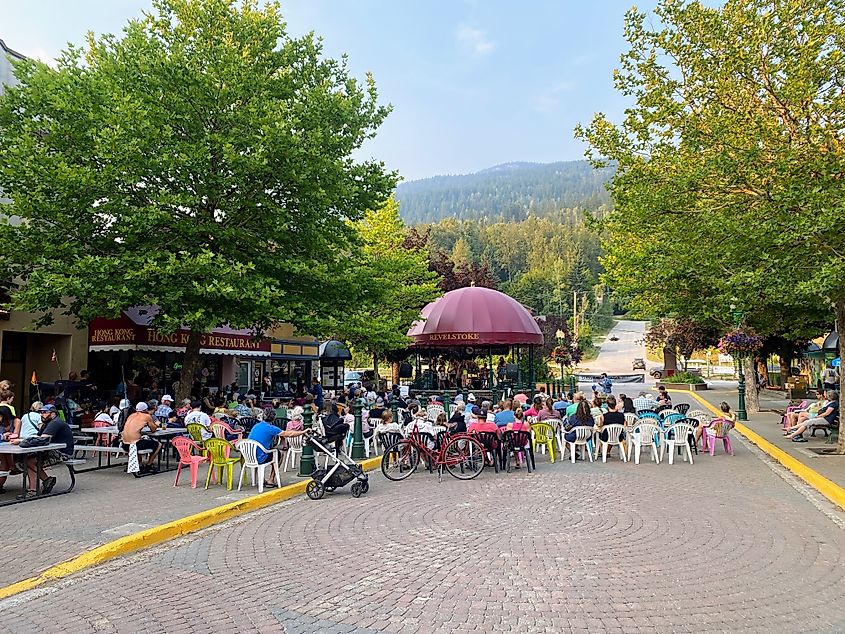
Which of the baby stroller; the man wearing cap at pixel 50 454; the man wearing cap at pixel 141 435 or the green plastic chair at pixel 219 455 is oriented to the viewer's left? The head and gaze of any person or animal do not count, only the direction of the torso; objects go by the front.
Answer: the man wearing cap at pixel 50 454

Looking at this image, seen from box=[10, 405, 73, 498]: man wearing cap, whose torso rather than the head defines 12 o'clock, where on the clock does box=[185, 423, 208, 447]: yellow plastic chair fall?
The yellow plastic chair is roughly at 5 o'clock from the man wearing cap.

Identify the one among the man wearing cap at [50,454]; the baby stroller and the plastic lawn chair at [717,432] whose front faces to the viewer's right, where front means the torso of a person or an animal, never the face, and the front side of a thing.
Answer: the baby stroller

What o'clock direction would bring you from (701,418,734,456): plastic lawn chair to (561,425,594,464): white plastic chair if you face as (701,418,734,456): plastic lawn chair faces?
The white plastic chair is roughly at 9 o'clock from the plastic lawn chair.

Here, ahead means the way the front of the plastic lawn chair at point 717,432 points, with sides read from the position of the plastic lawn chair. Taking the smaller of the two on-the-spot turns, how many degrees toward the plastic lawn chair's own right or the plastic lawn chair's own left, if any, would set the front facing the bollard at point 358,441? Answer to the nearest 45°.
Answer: approximately 90° to the plastic lawn chair's own left

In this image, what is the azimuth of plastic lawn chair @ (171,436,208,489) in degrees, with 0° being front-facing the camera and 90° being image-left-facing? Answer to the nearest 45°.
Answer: approximately 225°

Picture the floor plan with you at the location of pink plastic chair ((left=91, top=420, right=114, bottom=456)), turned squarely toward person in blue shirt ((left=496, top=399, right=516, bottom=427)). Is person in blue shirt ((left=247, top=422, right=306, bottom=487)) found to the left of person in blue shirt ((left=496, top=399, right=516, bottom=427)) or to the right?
right

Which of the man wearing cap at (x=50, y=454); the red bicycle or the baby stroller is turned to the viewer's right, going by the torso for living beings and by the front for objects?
the baby stroller

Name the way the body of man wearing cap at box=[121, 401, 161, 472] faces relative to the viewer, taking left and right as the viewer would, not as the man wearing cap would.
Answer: facing away from the viewer and to the right of the viewer

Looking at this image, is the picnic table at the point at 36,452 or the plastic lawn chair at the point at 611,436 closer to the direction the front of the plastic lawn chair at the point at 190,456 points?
the plastic lawn chair

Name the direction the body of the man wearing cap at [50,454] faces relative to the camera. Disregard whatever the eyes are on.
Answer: to the viewer's left

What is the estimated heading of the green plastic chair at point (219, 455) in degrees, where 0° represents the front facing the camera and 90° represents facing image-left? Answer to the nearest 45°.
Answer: approximately 225°

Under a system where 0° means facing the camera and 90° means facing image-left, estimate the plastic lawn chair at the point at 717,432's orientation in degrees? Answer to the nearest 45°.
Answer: approximately 135°

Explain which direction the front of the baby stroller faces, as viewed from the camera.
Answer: facing to the right of the viewer

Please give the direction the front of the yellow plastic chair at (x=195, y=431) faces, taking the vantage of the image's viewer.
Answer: facing away from the viewer and to the right of the viewer

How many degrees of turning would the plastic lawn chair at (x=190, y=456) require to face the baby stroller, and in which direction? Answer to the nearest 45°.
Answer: approximately 90° to its right
